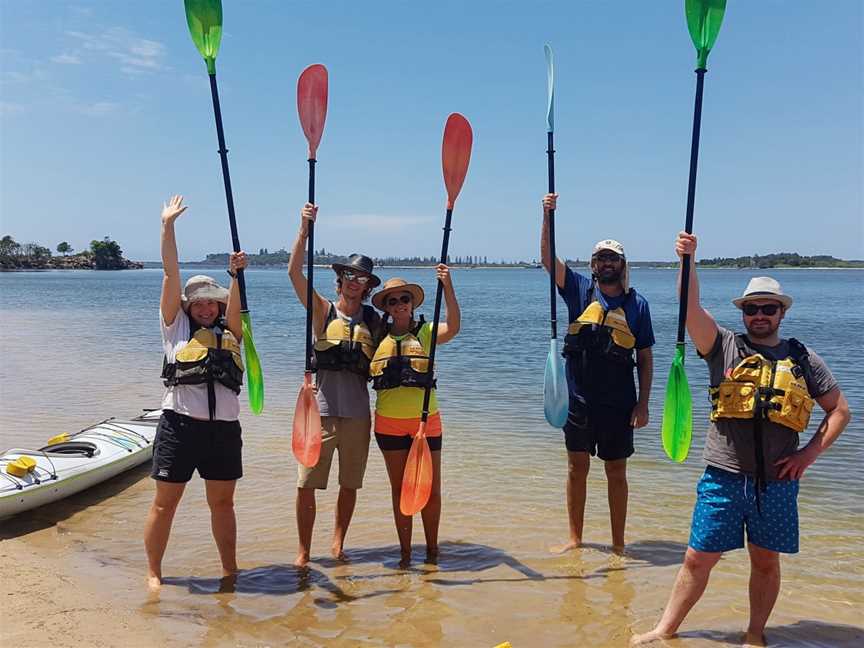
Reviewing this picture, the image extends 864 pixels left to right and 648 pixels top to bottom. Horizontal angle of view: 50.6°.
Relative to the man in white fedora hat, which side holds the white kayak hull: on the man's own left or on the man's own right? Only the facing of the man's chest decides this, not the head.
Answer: on the man's own right

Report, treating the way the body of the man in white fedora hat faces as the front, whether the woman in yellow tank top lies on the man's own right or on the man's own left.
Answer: on the man's own right

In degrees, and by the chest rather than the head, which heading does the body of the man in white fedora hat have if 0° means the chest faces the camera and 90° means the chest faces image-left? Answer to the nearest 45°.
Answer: approximately 0°

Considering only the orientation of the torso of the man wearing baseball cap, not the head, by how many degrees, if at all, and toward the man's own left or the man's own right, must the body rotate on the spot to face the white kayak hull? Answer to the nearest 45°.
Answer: approximately 90° to the man's own right

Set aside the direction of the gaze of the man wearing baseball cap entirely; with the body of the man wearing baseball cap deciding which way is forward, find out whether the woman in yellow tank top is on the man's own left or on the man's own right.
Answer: on the man's own right

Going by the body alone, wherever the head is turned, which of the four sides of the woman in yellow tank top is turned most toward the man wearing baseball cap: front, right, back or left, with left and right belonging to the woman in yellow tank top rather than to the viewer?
left

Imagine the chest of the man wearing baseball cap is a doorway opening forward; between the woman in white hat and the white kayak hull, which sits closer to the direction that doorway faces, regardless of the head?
the woman in white hat
